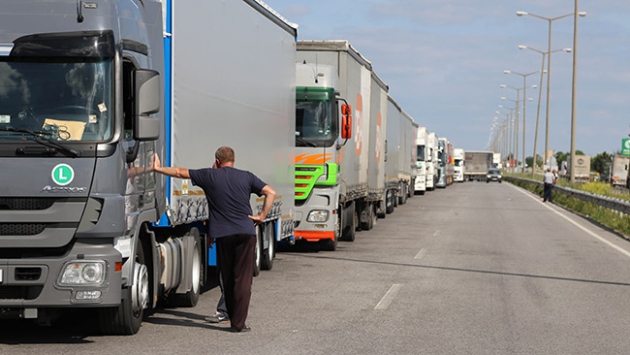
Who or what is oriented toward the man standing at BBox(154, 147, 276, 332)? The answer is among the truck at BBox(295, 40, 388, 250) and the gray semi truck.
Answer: the truck

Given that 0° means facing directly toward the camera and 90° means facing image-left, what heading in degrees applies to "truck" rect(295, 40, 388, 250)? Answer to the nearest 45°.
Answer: approximately 0°

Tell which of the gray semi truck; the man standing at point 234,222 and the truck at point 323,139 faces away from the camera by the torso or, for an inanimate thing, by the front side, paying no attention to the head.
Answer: the man standing

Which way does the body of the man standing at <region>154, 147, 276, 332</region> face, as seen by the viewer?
away from the camera

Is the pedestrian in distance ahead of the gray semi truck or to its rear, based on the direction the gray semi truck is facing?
to the rear

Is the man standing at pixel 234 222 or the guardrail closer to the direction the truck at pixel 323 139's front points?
the man standing

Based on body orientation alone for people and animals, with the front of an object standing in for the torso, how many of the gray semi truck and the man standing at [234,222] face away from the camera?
1

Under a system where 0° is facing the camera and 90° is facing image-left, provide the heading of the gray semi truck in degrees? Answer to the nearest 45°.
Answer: approximately 45°

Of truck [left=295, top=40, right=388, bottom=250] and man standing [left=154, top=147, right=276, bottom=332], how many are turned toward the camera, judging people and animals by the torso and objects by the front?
1

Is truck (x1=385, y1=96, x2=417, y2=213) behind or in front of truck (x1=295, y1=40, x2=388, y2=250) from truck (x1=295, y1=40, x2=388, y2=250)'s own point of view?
behind
